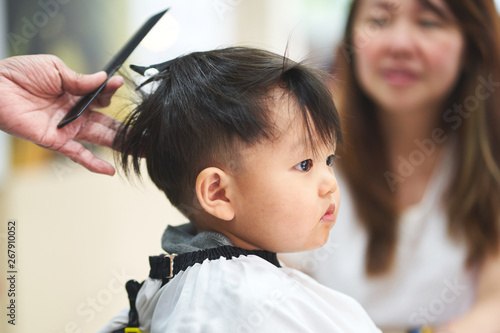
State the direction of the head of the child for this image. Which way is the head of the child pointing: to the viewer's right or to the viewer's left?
to the viewer's right

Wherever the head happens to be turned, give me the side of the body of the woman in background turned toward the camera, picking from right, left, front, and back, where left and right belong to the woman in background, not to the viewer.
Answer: front

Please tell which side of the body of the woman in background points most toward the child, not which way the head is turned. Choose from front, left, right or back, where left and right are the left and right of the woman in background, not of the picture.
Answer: front
